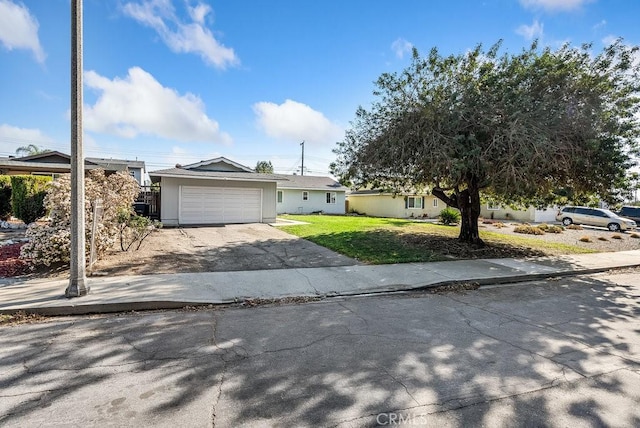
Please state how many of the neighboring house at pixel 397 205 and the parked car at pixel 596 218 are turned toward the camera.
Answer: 1

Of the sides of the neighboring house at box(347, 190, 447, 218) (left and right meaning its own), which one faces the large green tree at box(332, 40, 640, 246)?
front

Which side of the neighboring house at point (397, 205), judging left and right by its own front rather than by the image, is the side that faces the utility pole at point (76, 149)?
front

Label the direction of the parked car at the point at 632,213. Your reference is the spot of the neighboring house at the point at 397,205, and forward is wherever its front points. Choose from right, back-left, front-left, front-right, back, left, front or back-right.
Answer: left

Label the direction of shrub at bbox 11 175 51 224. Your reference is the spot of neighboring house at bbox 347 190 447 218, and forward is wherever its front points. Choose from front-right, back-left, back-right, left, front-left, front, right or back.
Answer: front-right

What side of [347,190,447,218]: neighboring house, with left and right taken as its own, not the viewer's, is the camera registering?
front

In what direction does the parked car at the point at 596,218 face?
to the viewer's right

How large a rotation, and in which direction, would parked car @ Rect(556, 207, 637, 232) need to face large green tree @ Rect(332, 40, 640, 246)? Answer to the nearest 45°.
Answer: approximately 90° to its right
